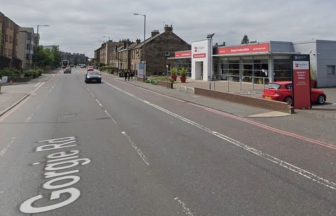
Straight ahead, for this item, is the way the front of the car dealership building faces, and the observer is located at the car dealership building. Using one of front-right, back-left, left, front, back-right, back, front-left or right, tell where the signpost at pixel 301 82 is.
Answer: front-left

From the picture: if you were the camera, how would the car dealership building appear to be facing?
facing the viewer and to the left of the viewer

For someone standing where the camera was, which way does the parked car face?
facing away from the viewer and to the right of the viewer

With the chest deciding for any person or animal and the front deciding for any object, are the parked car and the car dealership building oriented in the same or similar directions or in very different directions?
very different directions
